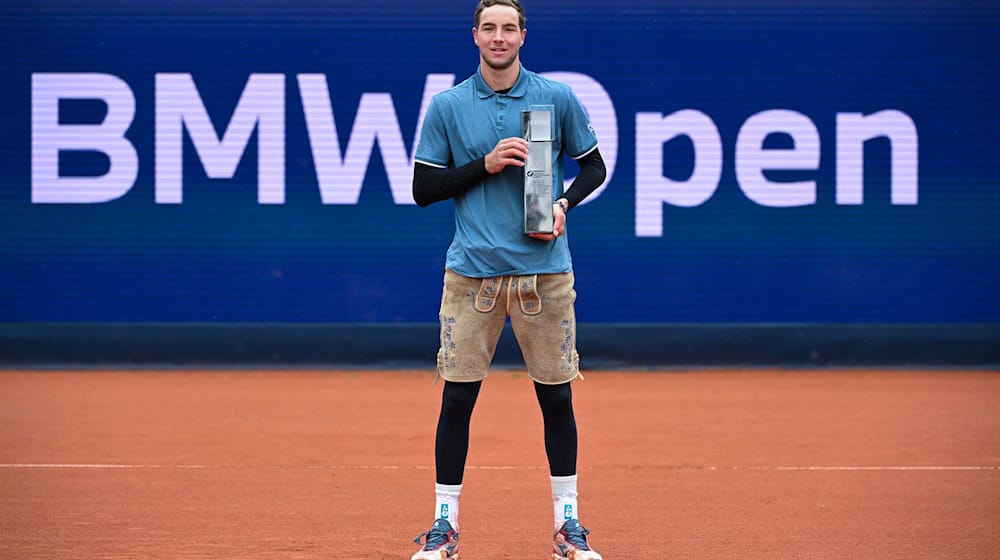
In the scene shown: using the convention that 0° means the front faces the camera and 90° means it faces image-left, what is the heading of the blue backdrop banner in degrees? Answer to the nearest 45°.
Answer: approximately 0°

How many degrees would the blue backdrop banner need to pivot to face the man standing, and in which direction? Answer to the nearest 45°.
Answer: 0° — it already faces them

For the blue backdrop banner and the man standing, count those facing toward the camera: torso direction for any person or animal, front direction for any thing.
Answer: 2

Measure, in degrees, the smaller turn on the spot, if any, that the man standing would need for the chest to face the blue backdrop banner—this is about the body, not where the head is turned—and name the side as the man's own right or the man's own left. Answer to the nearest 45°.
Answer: approximately 180°
